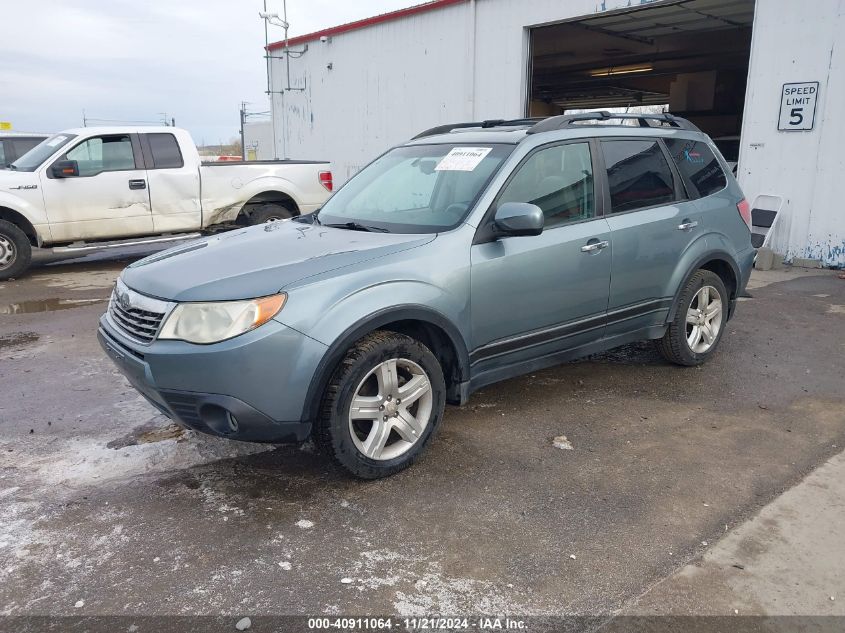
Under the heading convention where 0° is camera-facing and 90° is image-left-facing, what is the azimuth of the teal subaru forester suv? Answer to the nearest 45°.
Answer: approximately 45°

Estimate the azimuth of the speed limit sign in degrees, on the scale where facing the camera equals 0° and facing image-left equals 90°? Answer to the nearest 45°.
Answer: approximately 0°

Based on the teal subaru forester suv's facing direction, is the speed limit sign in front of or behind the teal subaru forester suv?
behind

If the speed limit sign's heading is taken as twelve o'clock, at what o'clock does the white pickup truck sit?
The white pickup truck is roughly at 2 o'clock from the speed limit sign.

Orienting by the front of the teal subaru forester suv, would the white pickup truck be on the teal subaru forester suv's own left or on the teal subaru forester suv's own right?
on the teal subaru forester suv's own right
